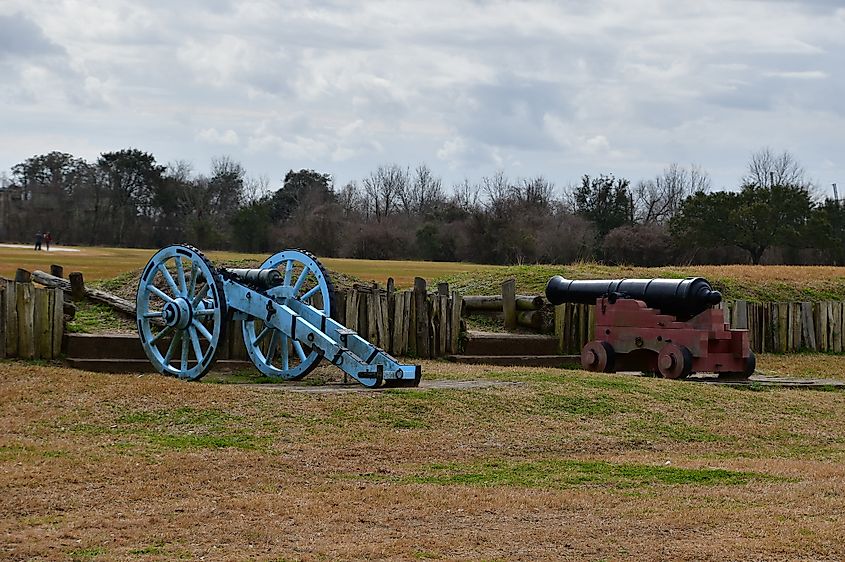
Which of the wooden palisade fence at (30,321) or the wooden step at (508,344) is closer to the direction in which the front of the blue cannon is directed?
the wooden palisade fence

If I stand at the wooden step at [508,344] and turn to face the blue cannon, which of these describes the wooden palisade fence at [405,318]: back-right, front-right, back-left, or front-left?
front-right

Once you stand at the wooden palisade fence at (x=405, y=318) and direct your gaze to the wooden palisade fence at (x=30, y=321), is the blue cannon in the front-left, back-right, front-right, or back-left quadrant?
front-left

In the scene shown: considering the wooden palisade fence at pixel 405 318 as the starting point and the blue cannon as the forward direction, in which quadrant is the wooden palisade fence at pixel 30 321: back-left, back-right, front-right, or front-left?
front-right

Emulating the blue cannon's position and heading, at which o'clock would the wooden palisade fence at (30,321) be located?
The wooden palisade fence is roughly at 11 o'clock from the blue cannon.

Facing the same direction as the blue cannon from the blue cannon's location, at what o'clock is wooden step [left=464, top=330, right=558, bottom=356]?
The wooden step is roughly at 3 o'clock from the blue cannon.

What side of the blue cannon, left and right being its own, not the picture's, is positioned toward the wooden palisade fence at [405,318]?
right

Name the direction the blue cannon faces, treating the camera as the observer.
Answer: facing away from the viewer and to the left of the viewer
